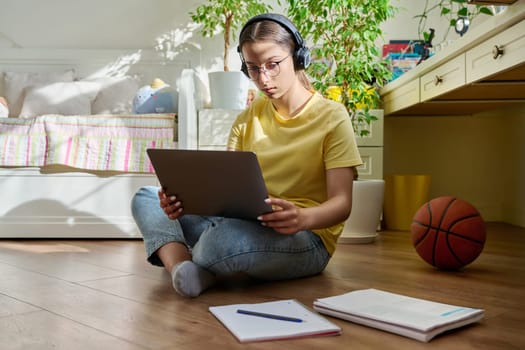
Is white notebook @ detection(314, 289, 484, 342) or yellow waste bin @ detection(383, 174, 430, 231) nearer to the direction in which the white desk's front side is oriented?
the white notebook

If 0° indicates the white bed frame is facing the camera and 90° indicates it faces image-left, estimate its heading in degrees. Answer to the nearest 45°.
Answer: approximately 0°

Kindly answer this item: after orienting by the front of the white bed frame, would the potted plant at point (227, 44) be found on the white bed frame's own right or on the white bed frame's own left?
on the white bed frame's own left

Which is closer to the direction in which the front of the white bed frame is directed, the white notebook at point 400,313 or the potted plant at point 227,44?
the white notebook

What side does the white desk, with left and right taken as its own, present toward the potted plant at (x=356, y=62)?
right

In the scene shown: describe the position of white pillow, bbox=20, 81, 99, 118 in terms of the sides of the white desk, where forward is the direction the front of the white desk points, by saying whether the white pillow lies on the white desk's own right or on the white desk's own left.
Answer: on the white desk's own right

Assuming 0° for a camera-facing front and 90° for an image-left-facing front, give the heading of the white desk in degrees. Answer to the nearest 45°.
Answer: approximately 45°
